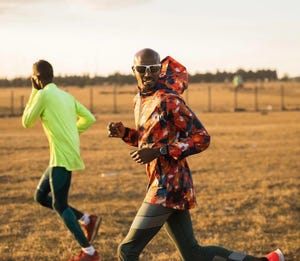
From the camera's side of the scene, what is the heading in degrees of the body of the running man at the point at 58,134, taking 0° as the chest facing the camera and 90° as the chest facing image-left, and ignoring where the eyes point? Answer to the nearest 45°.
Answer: approximately 135°

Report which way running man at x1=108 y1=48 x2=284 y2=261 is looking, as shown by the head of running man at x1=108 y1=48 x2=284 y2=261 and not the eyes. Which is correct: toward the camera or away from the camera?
toward the camera

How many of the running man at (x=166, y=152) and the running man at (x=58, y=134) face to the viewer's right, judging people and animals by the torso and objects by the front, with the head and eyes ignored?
0

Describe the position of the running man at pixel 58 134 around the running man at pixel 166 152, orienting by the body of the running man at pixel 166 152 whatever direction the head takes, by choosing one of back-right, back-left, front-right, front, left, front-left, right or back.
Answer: front-right

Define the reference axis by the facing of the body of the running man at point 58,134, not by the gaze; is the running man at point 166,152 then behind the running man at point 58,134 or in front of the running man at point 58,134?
behind

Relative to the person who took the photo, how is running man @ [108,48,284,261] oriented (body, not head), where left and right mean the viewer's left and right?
facing to the left of the viewer
